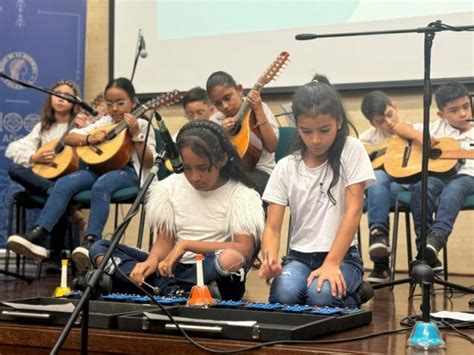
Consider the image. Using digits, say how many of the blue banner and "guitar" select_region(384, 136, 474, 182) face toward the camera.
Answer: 2

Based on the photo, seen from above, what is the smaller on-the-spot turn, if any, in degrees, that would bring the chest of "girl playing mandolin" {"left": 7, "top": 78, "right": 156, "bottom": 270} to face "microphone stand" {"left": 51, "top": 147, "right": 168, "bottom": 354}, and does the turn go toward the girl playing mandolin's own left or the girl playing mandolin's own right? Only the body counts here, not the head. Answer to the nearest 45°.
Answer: approximately 45° to the girl playing mandolin's own left

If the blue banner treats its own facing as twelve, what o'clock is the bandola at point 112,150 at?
The bandola is roughly at 11 o'clock from the blue banner.

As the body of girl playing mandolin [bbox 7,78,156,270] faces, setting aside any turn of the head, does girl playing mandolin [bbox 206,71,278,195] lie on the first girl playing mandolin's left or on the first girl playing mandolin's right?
on the first girl playing mandolin's left

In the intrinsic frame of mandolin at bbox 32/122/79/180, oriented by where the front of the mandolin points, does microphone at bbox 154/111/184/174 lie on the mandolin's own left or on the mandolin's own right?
on the mandolin's own left

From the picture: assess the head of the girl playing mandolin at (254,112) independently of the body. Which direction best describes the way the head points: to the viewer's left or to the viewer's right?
to the viewer's left

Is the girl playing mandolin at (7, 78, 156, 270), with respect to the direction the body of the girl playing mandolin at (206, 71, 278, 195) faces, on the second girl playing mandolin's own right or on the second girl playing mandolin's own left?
on the second girl playing mandolin's own right

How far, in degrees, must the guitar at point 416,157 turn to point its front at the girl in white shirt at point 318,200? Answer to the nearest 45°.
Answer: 0° — it already faces them

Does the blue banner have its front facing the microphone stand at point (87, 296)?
yes
